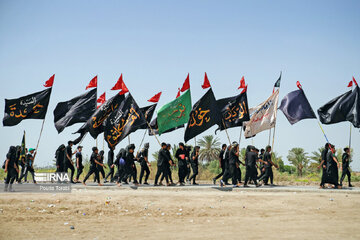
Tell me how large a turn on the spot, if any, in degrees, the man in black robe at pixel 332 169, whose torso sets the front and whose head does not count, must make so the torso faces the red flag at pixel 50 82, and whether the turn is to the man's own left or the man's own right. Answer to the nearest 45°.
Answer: approximately 180°

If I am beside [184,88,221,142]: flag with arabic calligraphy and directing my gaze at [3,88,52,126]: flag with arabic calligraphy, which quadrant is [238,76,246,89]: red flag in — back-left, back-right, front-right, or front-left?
back-right

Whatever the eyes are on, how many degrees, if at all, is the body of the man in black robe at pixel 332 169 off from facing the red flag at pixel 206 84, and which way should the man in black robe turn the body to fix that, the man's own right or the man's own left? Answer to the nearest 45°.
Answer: approximately 180°

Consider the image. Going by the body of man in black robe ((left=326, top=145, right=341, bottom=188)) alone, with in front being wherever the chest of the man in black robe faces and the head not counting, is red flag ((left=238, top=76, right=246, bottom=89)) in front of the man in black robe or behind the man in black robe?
behind

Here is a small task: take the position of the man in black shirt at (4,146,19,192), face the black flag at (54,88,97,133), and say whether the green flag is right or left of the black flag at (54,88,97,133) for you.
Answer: right

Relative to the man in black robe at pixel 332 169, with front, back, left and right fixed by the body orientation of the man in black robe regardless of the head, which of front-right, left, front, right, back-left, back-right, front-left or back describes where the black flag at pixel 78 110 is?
back

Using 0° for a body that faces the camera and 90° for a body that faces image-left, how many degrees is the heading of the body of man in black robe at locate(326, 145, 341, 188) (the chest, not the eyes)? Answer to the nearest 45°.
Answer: approximately 270°
